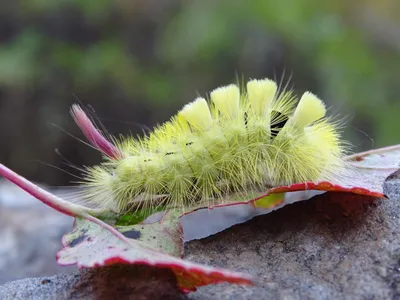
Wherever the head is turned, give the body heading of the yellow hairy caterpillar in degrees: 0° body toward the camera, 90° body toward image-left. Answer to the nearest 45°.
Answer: approximately 270°
